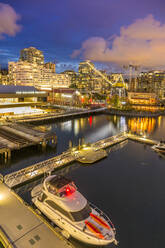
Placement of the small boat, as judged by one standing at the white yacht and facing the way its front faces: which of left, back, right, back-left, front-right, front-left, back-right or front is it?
left

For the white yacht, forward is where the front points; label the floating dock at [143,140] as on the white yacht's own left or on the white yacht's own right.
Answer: on the white yacht's own left

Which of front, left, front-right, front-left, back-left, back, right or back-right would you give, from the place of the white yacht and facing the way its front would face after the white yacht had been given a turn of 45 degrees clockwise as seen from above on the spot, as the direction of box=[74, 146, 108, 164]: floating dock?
back
